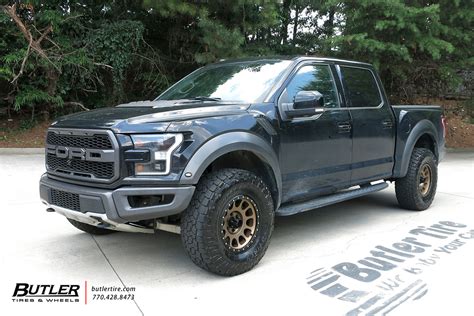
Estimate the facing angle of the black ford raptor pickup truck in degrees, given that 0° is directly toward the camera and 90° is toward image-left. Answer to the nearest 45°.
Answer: approximately 45°
